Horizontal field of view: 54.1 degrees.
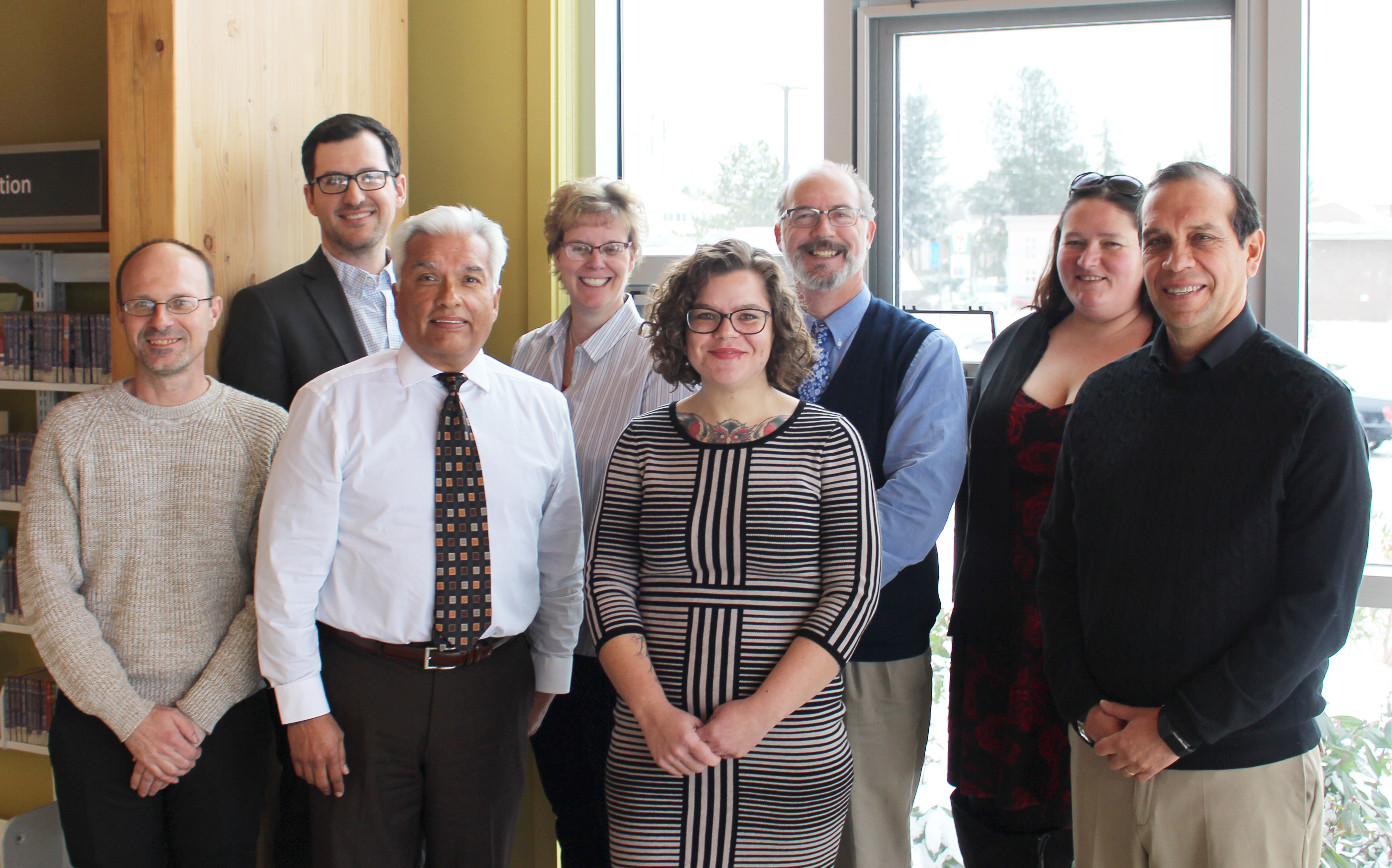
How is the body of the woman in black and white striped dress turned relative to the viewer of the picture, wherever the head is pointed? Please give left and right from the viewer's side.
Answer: facing the viewer

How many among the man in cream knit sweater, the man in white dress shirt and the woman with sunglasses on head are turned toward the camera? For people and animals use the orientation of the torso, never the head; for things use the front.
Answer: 3

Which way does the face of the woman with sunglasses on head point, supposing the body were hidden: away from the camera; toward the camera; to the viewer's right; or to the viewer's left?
toward the camera

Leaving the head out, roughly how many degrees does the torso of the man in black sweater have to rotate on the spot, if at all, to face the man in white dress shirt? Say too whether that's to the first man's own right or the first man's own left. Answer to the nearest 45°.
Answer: approximately 45° to the first man's own right

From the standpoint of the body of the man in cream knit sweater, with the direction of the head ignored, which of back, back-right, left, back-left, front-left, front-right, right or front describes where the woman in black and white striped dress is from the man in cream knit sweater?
front-left

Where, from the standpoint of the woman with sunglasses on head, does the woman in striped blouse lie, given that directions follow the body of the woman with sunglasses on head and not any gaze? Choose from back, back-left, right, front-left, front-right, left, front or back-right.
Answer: right

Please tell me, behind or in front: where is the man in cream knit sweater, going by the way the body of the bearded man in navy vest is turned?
in front

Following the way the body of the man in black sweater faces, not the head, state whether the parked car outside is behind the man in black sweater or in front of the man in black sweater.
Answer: behind

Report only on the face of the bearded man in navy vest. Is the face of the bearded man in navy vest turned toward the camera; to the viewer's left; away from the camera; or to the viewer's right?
toward the camera

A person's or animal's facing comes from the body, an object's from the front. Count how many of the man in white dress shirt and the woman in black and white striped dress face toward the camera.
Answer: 2

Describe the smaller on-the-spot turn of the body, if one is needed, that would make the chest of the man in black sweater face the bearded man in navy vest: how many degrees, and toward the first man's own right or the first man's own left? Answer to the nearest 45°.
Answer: approximately 90° to the first man's own right
